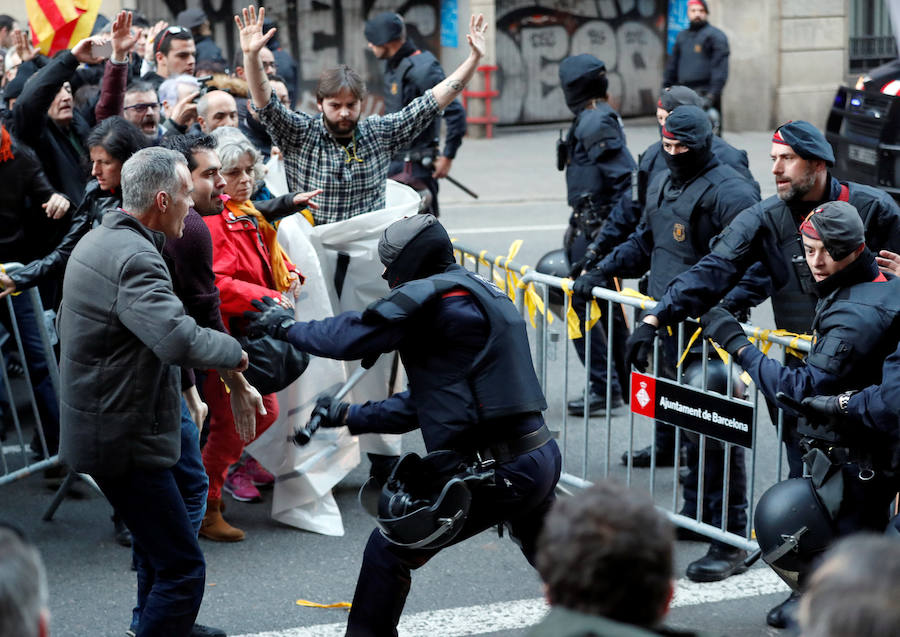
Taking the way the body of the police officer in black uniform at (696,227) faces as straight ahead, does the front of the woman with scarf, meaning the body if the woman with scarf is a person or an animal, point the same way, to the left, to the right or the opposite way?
to the left

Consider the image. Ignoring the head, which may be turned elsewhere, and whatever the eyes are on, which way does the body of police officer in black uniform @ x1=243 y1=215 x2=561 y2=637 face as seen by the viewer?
to the viewer's left

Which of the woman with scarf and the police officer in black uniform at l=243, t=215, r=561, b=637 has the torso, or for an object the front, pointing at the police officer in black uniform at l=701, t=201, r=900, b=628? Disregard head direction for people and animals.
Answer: the woman with scarf

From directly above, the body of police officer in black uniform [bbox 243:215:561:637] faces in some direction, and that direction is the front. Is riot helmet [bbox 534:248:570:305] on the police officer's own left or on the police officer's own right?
on the police officer's own right

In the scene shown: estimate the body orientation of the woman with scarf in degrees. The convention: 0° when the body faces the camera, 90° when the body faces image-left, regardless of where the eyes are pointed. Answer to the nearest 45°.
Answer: approximately 315°

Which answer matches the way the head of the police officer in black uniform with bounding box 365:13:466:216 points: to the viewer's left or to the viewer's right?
to the viewer's left

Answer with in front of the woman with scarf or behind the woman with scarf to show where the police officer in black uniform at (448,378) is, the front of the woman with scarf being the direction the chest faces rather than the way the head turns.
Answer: in front

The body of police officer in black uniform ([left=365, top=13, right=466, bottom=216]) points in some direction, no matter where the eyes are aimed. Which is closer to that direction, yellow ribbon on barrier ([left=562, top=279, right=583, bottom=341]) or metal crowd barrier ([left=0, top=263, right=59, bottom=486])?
the metal crowd barrier

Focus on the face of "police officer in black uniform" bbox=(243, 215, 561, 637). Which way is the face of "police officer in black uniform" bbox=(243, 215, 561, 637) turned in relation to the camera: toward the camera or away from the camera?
away from the camera

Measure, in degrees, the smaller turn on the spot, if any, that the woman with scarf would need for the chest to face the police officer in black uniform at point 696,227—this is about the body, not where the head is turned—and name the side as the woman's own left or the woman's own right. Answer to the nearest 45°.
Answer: approximately 45° to the woman's own left

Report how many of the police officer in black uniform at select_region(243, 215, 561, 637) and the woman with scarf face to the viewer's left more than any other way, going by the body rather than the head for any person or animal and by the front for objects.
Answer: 1

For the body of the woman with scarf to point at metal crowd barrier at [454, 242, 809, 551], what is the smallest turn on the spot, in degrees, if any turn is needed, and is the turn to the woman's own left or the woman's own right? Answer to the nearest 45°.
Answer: approximately 45° to the woman's own left
